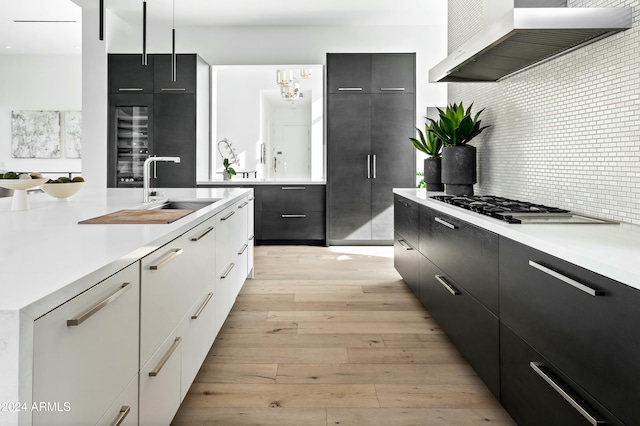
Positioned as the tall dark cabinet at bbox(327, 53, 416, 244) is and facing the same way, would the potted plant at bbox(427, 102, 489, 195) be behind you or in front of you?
in front

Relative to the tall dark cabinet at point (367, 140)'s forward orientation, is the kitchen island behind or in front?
in front

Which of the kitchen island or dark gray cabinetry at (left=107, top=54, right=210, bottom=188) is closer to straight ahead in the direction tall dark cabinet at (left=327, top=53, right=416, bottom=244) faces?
the kitchen island

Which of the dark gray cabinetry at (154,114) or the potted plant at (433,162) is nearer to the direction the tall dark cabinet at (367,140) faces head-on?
the potted plant

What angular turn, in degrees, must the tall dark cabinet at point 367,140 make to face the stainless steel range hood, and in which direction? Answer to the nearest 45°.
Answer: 0° — it already faces it

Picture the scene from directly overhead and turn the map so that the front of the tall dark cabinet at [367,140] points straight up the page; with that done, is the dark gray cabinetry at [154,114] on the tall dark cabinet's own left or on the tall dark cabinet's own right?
on the tall dark cabinet's own right

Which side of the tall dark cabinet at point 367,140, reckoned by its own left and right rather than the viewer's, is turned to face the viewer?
front
